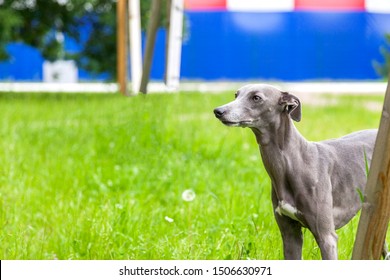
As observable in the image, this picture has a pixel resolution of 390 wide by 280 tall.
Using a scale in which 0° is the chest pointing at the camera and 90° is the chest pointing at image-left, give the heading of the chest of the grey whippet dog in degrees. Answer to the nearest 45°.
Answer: approximately 45°

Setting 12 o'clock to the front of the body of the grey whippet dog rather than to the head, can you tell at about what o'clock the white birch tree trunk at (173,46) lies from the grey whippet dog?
The white birch tree trunk is roughly at 4 o'clock from the grey whippet dog.

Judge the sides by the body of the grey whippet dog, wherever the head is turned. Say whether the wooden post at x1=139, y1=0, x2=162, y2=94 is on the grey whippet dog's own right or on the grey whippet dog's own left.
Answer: on the grey whippet dog's own right

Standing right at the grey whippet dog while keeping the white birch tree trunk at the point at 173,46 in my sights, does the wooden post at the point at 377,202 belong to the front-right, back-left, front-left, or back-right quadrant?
back-right
